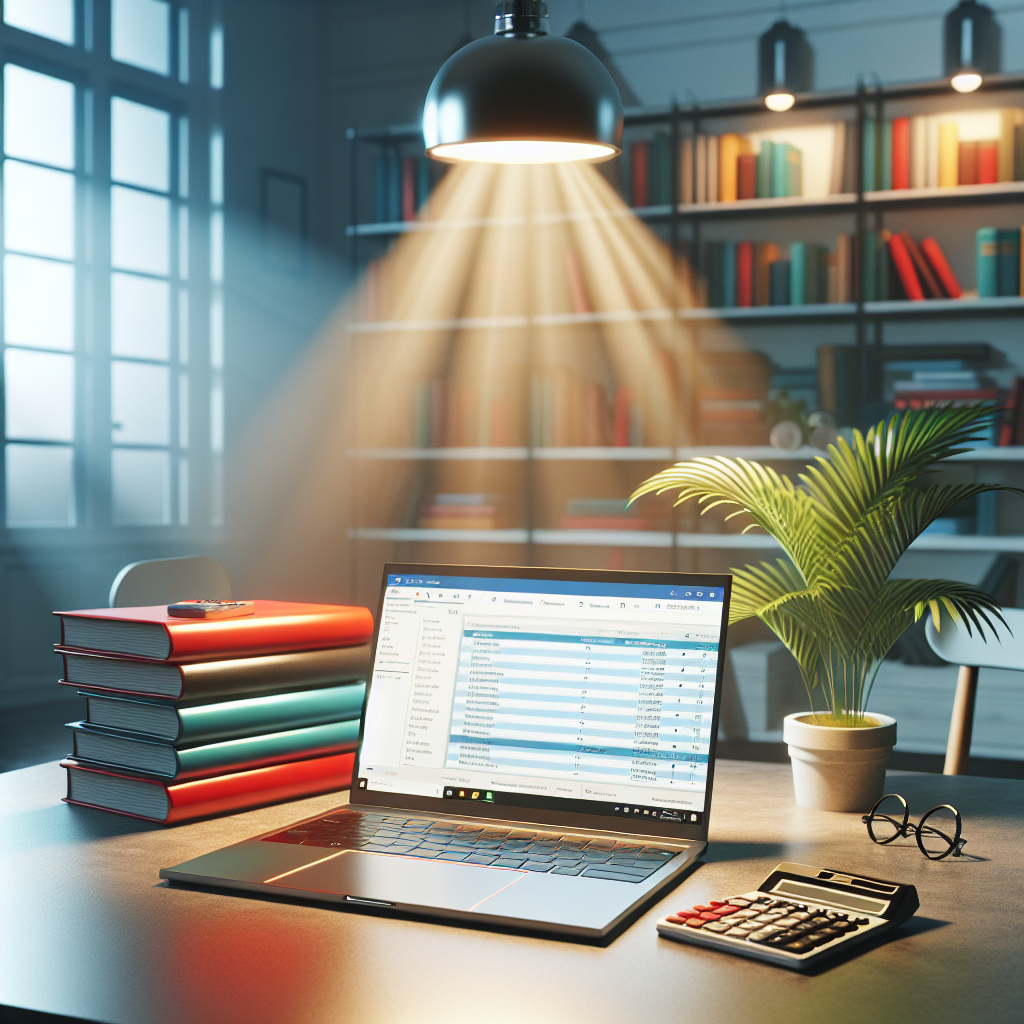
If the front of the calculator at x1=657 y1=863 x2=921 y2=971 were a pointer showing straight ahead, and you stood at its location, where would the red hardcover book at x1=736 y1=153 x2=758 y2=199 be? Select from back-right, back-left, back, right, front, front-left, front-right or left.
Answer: back-right

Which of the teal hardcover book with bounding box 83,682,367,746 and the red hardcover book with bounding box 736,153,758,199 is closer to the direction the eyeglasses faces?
the teal hardcover book

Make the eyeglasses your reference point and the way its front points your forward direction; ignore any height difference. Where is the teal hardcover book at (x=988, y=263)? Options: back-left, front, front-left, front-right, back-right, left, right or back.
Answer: back-right

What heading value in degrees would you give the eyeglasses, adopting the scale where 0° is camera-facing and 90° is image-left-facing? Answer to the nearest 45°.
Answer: approximately 45°

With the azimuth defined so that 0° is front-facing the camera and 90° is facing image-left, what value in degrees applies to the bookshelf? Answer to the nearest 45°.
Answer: approximately 0°

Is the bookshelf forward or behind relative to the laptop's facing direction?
behind

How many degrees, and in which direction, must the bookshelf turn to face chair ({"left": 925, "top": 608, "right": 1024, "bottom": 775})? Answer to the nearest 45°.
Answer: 0° — it already faces it

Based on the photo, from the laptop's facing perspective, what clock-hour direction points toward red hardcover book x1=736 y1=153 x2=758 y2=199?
The red hardcover book is roughly at 5 o'clock from the laptop.
